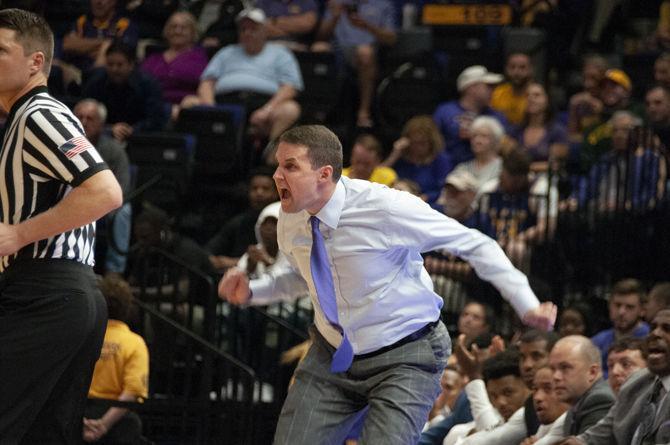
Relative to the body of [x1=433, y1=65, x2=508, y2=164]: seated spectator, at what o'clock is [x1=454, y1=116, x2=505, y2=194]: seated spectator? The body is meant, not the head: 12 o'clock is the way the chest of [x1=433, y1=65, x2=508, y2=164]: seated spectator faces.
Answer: [x1=454, y1=116, x2=505, y2=194]: seated spectator is roughly at 1 o'clock from [x1=433, y1=65, x2=508, y2=164]: seated spectator.

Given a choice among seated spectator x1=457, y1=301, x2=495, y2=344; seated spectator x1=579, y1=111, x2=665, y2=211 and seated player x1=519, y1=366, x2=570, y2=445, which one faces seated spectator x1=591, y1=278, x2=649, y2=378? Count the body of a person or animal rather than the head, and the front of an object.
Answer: seated spectator x1=579, y1=111, x2=665, y2=211

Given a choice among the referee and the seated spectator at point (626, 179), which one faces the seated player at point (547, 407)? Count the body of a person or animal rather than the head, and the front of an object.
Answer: the seated spectator at point (626, 179)
